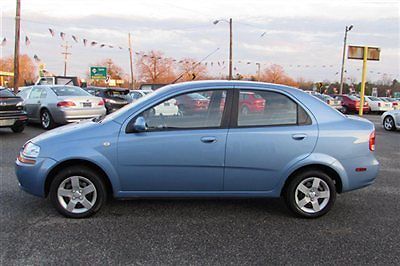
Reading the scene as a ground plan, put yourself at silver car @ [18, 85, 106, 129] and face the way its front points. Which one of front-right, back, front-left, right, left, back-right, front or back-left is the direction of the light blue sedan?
back-left

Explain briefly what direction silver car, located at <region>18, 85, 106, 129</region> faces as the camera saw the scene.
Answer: facing away from the viewer and to the left of the viewer

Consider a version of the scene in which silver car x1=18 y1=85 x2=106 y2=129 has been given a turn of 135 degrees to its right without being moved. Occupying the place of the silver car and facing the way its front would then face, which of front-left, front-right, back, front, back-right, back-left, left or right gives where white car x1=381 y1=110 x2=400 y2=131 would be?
front

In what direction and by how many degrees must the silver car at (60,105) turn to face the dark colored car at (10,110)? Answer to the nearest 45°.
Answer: approximately 90° to its left

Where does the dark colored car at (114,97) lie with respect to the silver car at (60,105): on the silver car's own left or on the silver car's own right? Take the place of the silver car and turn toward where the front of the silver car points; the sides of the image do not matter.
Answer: on the silver car's own right

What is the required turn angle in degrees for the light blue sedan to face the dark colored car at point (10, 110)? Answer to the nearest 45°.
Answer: approximately 45° to its right

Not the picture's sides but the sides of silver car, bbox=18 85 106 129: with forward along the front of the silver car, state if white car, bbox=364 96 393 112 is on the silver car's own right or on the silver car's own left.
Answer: on the silver car's own right

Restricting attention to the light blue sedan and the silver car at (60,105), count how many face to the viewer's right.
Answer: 0

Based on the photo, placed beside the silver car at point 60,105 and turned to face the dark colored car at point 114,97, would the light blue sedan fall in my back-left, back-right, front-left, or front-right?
back-right

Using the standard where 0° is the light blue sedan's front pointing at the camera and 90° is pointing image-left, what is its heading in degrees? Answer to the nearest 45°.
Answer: approximately 90°

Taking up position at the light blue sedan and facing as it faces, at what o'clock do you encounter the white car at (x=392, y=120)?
The white car is roughly at 4 o'clock from the light blue sedan.
